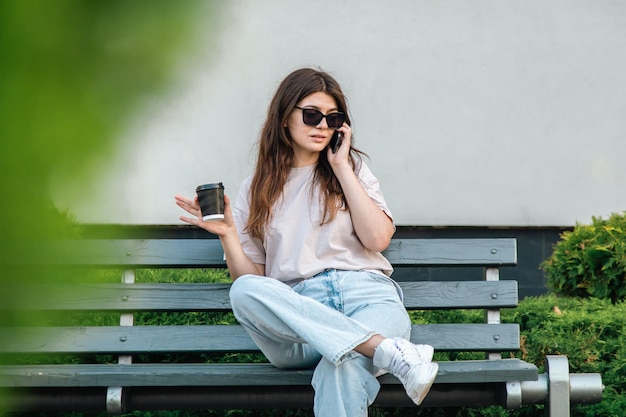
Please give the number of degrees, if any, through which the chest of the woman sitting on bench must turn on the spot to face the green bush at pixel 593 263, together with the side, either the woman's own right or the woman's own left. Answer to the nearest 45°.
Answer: approximately 135° to the woman's own left

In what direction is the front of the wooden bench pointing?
toward the camera

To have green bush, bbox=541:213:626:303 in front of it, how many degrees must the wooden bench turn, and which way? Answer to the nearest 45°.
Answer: approximately 135° to its left

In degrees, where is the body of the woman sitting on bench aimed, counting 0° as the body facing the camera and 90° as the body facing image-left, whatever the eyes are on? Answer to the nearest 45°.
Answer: approximately 0°
